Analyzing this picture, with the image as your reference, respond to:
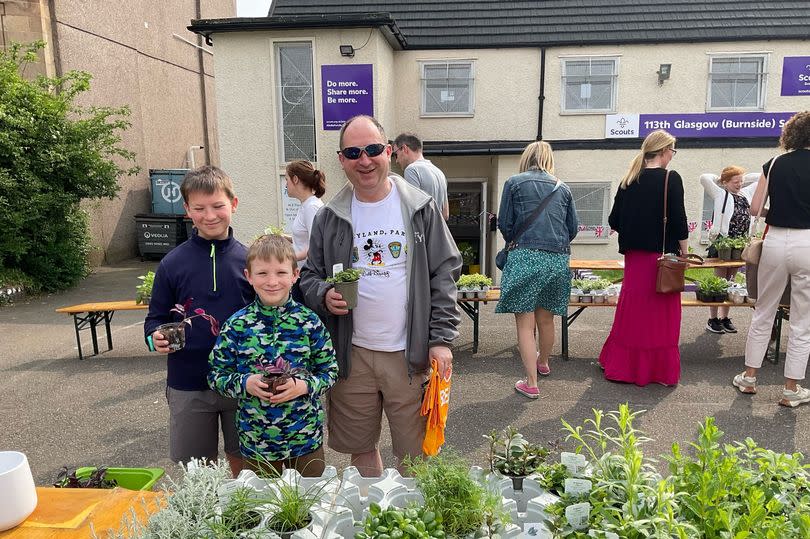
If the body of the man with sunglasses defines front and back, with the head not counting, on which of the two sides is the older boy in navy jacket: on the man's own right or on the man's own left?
on the man's own right

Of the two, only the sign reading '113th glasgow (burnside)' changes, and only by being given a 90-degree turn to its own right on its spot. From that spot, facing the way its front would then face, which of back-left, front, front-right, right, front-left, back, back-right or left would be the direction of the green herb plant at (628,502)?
left

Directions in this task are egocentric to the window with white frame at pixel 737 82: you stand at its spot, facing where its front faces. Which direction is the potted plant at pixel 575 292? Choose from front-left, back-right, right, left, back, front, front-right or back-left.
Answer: front

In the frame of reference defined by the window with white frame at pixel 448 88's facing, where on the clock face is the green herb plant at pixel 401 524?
The green herb plant is roughly at 12 o'clock from the window with white frame.

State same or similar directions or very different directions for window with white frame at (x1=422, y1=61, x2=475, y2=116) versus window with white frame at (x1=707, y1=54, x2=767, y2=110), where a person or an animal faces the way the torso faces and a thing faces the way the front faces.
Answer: same or similar directions

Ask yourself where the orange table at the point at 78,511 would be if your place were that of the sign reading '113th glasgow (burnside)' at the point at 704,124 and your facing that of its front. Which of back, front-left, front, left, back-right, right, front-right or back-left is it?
front

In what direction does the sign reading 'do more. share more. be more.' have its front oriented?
toward the camera

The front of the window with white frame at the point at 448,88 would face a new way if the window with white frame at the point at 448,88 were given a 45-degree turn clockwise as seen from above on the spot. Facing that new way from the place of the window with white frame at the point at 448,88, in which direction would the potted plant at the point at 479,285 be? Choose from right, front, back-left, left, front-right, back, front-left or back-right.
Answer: front-left

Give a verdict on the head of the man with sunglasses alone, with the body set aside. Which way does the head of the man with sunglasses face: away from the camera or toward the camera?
toward the camera

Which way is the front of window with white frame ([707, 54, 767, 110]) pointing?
toward the camera

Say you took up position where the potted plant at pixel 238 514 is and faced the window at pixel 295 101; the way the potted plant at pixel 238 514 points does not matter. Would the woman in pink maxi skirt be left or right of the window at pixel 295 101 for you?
right

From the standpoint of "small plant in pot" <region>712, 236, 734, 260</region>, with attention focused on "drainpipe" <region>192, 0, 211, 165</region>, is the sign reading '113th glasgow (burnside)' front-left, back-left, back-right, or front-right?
front-right

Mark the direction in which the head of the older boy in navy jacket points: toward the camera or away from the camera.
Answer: toward the camera

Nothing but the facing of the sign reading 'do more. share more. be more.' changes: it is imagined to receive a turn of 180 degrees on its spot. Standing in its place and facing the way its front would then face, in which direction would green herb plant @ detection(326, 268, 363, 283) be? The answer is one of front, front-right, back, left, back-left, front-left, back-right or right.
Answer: back

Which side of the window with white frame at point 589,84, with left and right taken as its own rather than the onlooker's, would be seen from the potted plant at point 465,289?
front

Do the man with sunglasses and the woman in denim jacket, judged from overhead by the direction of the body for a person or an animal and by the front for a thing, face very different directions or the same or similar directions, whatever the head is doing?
very different directions

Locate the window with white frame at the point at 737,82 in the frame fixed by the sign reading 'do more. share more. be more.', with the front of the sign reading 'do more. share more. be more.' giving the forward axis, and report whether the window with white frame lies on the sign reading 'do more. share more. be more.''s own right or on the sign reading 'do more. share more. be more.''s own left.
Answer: on the sign reading 'do more. share more. be more.''s own left

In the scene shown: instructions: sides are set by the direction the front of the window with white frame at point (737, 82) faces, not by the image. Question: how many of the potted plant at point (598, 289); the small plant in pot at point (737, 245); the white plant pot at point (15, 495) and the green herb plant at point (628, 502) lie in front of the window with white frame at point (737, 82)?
4

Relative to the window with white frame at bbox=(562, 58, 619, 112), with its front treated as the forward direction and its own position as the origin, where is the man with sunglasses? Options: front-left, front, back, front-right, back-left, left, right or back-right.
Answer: front

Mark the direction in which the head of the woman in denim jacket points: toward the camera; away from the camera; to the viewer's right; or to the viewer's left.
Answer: away from the camera

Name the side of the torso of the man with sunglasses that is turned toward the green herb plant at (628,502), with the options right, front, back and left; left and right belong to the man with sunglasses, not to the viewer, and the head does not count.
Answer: front
